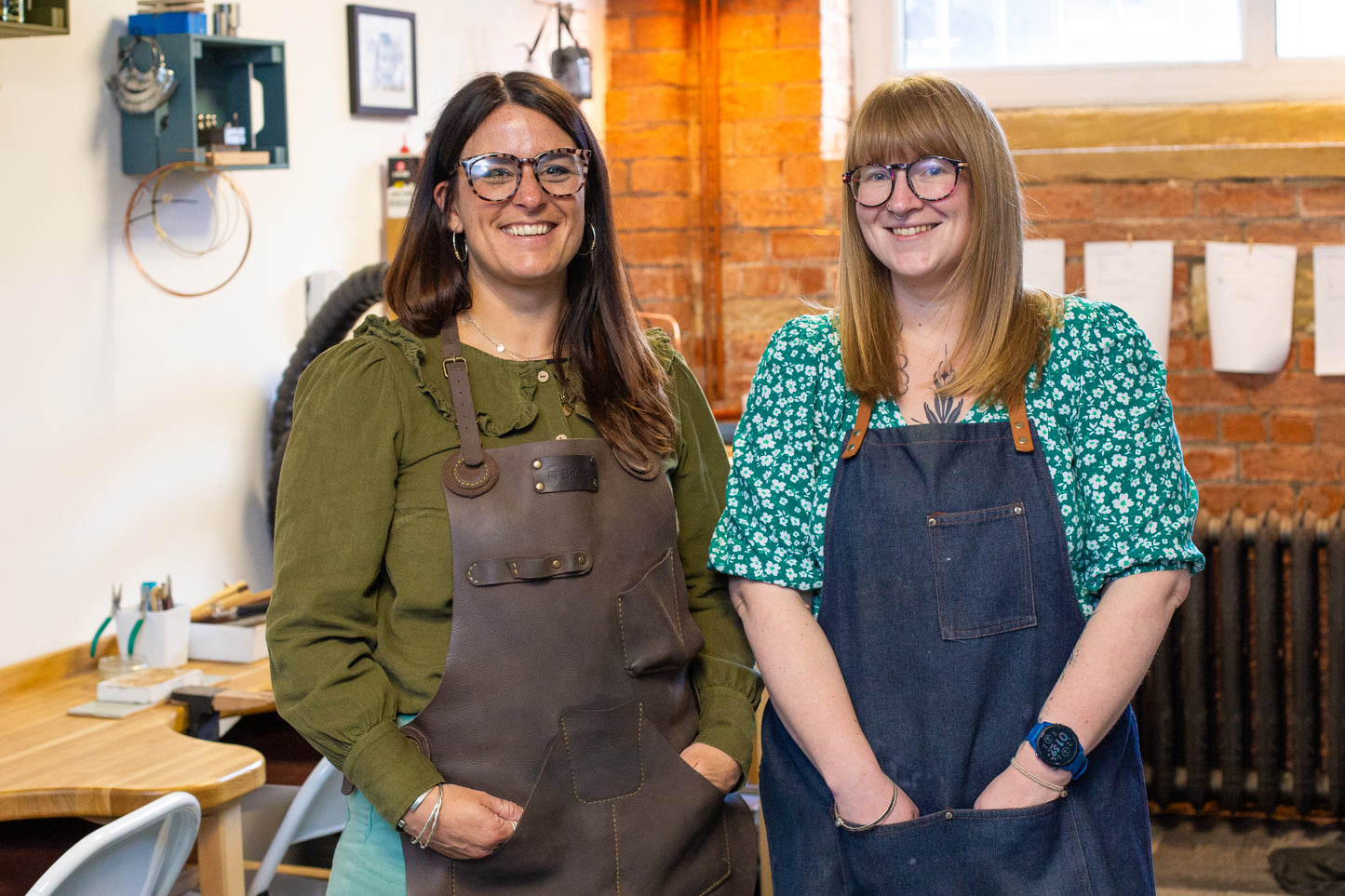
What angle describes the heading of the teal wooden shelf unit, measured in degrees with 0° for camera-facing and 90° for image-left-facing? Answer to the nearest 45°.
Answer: approximately 315°

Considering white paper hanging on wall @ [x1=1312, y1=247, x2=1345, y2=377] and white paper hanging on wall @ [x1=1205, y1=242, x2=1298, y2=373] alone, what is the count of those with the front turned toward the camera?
2

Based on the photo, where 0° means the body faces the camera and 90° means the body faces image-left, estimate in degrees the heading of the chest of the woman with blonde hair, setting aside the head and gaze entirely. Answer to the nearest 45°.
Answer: approximately 0°

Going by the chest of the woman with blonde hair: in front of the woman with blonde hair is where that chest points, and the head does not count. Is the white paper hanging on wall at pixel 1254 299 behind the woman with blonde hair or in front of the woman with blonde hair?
behind

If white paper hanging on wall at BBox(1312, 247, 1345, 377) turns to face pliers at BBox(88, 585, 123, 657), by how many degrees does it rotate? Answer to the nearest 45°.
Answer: approximately 45° to its right
